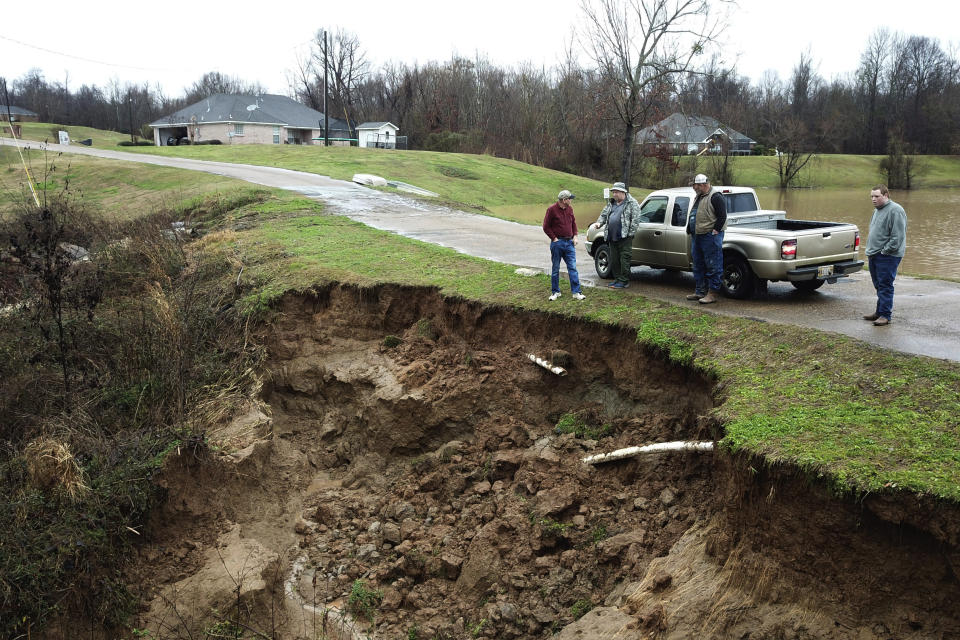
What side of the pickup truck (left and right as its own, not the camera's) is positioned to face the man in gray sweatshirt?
back

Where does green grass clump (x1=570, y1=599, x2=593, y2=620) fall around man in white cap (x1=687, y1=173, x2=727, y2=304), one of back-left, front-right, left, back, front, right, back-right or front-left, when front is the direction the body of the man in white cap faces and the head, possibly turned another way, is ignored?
front-left

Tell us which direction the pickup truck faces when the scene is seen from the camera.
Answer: facing away from the viewer and to the left of the viewer

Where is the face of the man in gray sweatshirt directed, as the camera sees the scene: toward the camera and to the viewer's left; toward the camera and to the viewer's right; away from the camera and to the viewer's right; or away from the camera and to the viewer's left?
toward the camera and to the viewer's left

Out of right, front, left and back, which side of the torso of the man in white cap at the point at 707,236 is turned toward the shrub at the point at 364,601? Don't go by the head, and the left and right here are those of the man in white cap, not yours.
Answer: front

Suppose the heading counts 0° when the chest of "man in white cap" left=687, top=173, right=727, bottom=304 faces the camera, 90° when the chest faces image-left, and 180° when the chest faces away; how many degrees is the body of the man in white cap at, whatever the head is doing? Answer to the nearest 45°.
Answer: approximately 45°

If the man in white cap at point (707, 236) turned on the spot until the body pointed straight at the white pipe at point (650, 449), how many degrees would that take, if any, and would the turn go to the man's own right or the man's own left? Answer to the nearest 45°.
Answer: approximately 45° to the man's own left

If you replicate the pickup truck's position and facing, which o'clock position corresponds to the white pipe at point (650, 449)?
The white pipe is roughly at 8 o'clock from the pickup truck.

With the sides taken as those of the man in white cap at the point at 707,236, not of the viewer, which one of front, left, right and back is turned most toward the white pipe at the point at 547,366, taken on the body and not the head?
front

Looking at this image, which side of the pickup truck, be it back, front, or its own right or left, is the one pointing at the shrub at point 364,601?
left
